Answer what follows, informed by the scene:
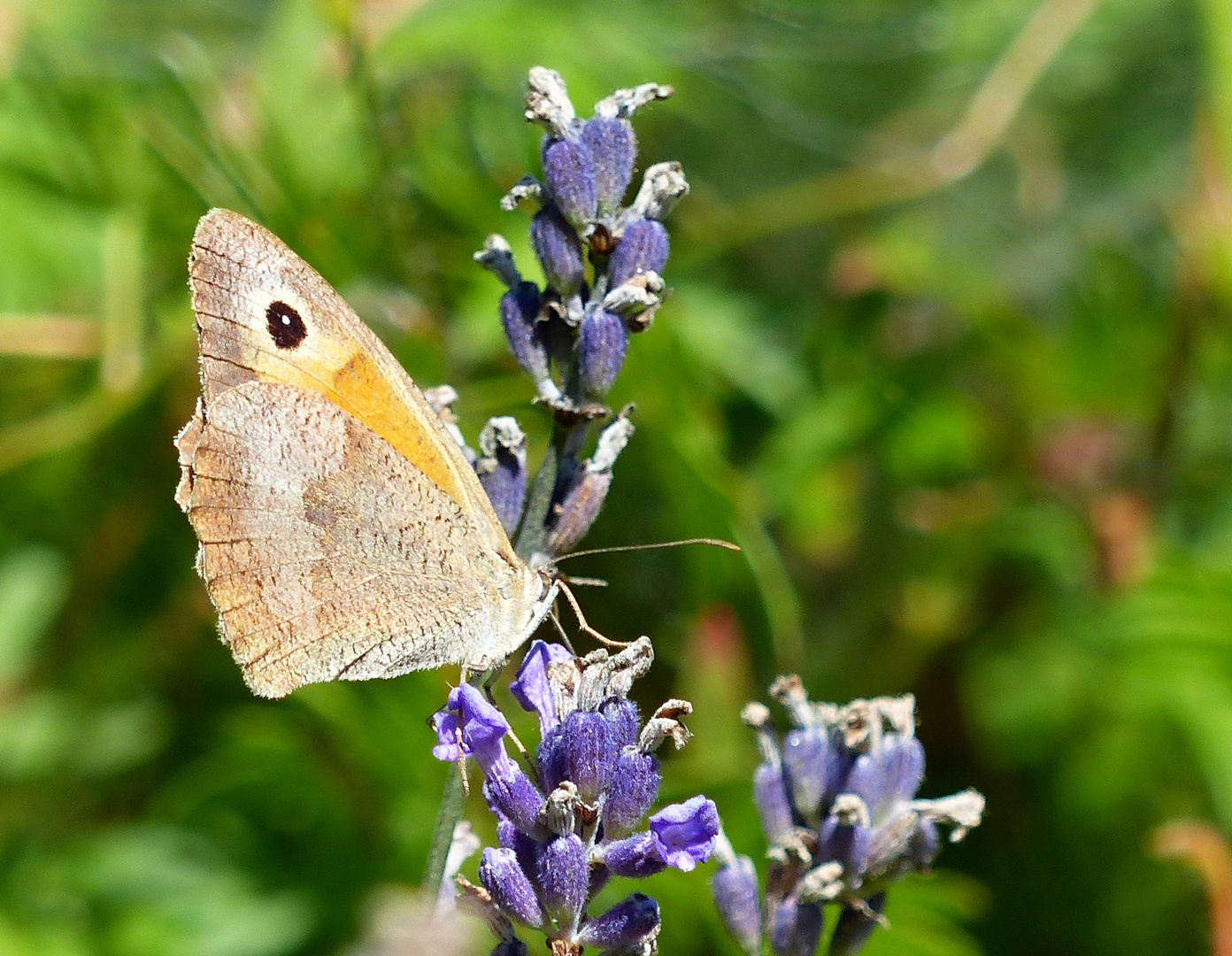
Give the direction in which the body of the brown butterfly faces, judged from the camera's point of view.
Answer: to the viewer's right
